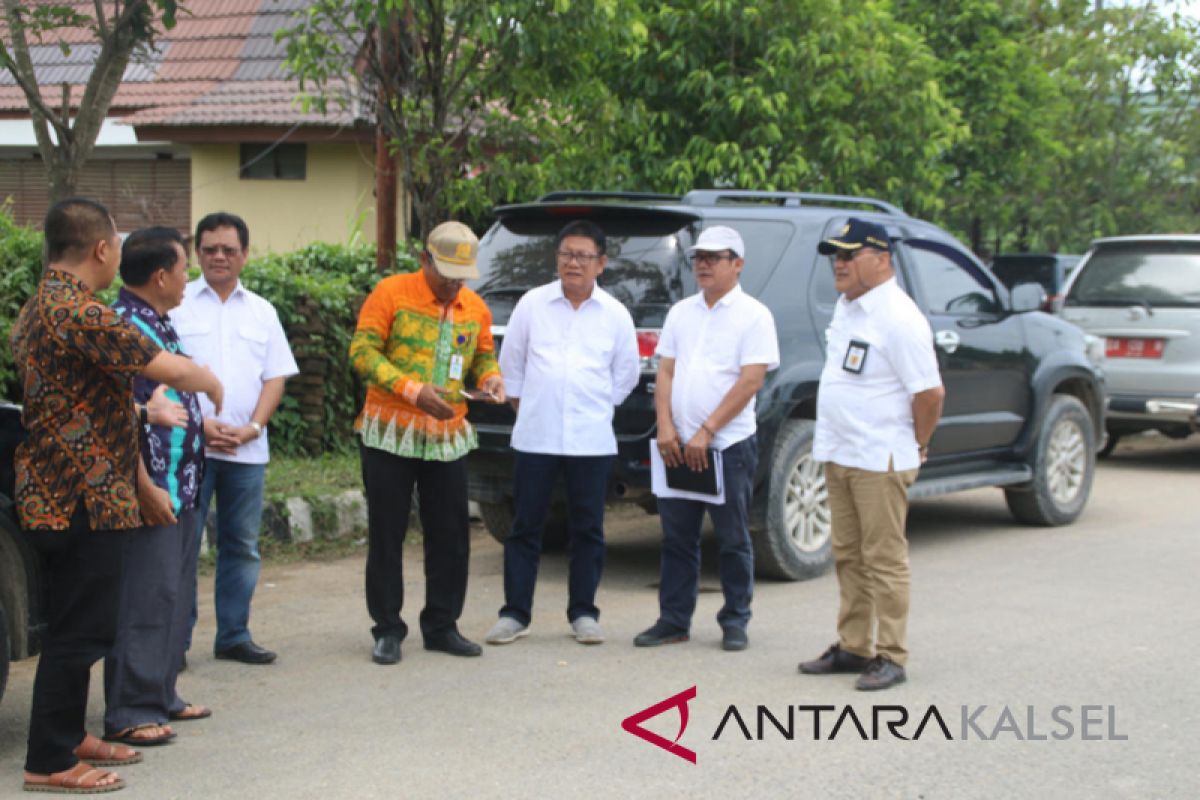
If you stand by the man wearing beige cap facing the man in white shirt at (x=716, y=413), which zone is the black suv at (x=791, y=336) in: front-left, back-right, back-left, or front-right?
front-left

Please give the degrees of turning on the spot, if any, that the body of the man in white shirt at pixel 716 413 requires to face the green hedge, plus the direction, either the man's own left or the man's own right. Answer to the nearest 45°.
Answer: approximately 90° to the man's own right

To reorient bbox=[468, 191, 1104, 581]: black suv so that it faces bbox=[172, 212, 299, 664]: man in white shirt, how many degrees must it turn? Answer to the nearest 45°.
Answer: approximately 180°

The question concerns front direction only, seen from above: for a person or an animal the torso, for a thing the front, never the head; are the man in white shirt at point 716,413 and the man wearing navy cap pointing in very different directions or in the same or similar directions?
same or similar directions

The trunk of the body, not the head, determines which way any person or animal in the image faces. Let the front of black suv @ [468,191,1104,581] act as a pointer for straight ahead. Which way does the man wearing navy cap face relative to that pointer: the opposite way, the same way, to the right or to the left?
the opposite way

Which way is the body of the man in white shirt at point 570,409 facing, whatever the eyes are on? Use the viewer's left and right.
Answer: facing the viewer

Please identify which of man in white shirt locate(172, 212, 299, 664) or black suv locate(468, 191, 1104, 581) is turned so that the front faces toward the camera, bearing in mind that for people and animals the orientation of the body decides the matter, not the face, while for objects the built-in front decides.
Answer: the man in white shirt

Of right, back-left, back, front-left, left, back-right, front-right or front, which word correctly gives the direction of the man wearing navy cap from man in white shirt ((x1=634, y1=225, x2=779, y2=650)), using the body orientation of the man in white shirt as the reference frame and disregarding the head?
left

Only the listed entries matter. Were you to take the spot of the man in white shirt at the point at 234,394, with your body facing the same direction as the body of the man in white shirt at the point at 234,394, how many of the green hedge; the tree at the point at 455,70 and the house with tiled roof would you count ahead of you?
0

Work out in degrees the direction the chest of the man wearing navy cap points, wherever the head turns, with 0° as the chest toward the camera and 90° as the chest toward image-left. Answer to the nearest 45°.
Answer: approximately 45°

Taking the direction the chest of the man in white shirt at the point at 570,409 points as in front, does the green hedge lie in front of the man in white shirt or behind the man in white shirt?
behind

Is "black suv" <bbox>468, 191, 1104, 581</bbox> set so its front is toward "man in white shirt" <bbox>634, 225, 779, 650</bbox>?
no

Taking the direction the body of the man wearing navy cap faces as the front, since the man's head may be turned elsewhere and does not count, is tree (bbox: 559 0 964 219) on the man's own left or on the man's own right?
on the man's own right

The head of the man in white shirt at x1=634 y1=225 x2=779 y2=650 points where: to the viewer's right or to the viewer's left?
to the viewer's left

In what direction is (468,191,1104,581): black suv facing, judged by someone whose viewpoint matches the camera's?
facing away from the viewer and to the right of the viewer

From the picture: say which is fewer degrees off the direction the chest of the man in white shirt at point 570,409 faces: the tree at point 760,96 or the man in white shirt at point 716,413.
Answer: the man in white shirt
